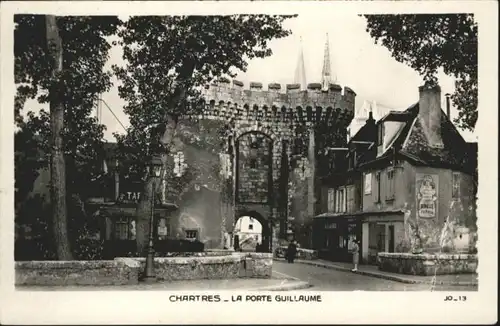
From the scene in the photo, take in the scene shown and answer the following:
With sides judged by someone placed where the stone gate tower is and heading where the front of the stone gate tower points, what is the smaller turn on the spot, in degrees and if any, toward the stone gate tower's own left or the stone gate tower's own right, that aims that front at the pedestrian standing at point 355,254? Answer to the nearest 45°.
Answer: approximately 45° to the stone gate tower's own left

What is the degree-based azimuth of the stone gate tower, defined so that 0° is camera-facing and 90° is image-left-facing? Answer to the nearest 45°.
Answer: approximately 0°

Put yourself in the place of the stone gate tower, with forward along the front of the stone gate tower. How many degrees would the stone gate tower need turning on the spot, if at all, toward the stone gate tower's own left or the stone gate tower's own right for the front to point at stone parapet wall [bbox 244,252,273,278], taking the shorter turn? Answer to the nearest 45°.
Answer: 0° — it already faces it

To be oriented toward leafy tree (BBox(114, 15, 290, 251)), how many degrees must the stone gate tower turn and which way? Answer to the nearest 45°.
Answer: approximately 45° to its right
